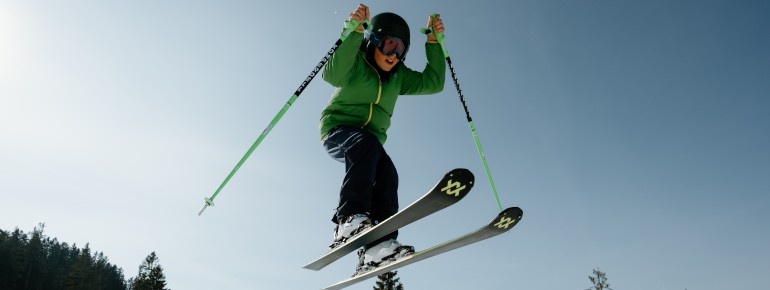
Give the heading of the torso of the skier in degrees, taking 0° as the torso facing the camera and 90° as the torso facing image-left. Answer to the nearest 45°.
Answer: approximately 315°

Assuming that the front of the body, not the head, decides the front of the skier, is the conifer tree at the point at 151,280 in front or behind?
behind

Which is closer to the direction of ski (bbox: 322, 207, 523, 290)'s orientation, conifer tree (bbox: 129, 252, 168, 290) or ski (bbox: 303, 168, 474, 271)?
the ski

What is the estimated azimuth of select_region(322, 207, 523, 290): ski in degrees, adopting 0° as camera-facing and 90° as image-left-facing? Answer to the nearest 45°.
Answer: approximately 315°
